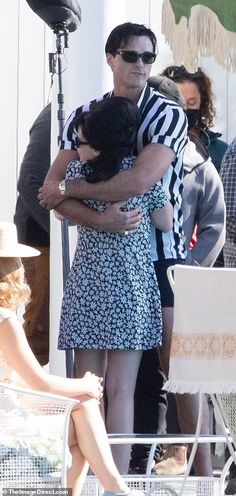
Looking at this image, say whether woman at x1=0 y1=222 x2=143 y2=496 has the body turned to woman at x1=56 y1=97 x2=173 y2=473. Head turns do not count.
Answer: no

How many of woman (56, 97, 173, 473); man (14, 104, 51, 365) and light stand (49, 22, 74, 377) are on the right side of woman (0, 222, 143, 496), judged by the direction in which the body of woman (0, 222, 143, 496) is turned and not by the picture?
0

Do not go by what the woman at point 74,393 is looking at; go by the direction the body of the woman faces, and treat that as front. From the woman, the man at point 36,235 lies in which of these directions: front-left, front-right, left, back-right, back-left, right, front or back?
left

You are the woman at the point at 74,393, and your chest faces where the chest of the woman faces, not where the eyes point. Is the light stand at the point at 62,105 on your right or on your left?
on your left

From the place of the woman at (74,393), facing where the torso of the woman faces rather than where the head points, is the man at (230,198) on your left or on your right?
on your left

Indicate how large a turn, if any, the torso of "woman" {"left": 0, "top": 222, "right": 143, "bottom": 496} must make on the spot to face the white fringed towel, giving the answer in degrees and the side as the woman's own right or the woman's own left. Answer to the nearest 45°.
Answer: approximately 45° to the woman's own right

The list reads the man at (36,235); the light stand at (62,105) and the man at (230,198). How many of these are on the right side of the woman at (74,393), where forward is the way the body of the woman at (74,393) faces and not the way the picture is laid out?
0

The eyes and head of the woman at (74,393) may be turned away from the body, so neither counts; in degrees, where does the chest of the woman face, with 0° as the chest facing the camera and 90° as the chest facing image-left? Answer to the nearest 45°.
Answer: approximately 270°

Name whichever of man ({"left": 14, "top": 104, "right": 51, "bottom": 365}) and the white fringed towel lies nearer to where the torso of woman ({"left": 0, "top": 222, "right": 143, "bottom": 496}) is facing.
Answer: the white fringed towel

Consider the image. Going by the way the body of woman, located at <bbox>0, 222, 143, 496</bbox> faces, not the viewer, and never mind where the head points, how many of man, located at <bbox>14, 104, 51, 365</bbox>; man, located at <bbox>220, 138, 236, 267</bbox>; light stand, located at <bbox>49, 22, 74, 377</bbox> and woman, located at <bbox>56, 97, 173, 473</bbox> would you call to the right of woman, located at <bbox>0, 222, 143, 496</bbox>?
0

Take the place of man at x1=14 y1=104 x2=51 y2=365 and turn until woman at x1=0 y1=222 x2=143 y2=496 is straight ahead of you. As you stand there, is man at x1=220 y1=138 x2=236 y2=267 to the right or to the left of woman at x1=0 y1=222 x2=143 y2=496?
left
